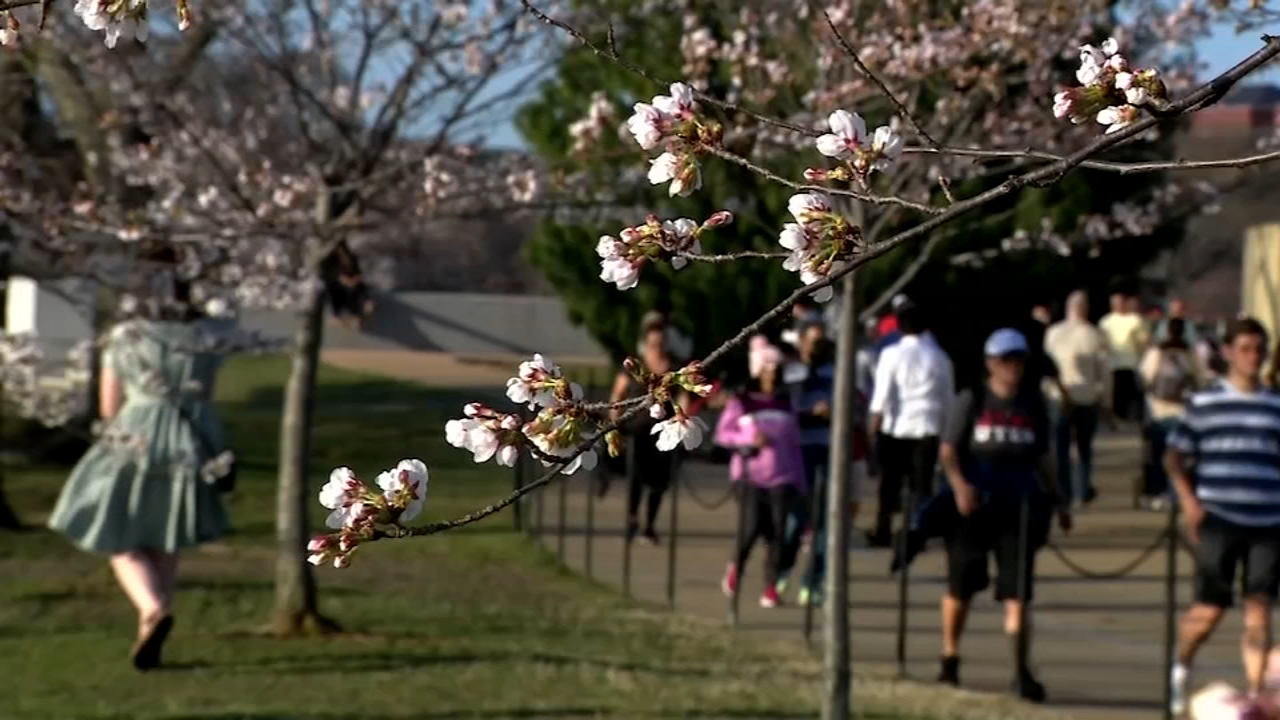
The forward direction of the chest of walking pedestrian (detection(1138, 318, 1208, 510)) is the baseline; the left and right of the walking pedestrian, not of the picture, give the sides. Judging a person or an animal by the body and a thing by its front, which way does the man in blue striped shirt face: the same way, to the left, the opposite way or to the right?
the opposite way

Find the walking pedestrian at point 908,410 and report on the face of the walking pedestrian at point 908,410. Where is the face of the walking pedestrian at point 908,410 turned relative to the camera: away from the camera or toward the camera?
away from the camera

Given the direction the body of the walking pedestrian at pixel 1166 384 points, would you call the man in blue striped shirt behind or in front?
behind

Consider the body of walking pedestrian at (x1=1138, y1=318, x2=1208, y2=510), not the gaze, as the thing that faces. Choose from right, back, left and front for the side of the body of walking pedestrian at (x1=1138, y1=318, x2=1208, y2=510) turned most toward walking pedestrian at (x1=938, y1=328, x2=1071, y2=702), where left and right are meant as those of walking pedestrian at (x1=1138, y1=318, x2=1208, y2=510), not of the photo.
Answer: back

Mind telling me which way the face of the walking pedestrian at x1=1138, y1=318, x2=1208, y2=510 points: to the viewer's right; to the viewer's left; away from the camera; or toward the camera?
away from the camera

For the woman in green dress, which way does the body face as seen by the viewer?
away from the camera

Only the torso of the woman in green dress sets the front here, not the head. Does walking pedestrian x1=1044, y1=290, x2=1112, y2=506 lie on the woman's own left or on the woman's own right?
on the woman's own right

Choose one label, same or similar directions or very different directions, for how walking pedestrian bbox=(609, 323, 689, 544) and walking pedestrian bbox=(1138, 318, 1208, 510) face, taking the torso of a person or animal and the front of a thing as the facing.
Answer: very different directions

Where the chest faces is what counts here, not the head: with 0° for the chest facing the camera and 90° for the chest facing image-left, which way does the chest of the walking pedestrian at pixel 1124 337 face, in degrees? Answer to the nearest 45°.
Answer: approximately 0°

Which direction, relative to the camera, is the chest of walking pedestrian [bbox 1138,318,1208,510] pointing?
away from the camera

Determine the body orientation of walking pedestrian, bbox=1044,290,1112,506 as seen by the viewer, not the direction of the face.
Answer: away from the camera

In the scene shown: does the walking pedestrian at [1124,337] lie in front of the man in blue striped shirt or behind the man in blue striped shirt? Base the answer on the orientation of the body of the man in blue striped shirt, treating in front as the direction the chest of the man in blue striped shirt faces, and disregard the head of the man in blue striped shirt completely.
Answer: behind
